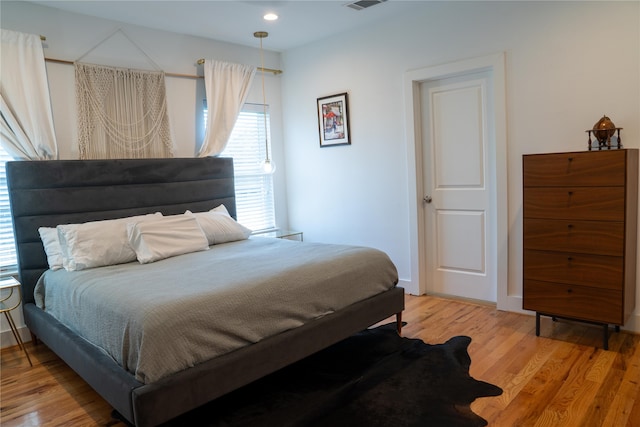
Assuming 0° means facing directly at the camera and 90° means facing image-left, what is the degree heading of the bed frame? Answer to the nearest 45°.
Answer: approximately 315°

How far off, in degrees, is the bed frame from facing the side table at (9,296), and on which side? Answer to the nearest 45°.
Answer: approximately 135° to its right

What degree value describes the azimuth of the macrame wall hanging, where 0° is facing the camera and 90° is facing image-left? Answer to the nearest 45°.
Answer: approximately 315°

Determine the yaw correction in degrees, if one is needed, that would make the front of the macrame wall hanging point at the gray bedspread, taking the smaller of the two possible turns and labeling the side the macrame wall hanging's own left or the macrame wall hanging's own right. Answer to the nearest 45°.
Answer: approximately 45° to the macrame wall hanging's own right
